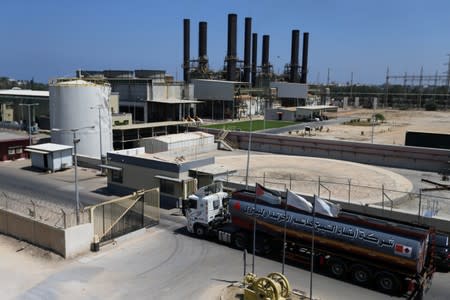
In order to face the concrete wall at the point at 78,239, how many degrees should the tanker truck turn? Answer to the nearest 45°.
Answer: approximately 45° to its left

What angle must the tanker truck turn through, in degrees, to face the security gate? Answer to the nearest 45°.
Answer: approximately 45° to its left

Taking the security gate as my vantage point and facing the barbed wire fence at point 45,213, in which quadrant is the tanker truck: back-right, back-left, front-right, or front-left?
back-left

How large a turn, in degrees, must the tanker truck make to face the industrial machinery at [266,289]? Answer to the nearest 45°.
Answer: approximately 90° to its left

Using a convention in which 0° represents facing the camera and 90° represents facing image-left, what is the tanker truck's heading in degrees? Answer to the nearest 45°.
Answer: approximately 135°

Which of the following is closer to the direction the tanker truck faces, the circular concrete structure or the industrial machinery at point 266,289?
the circular concrete structure
